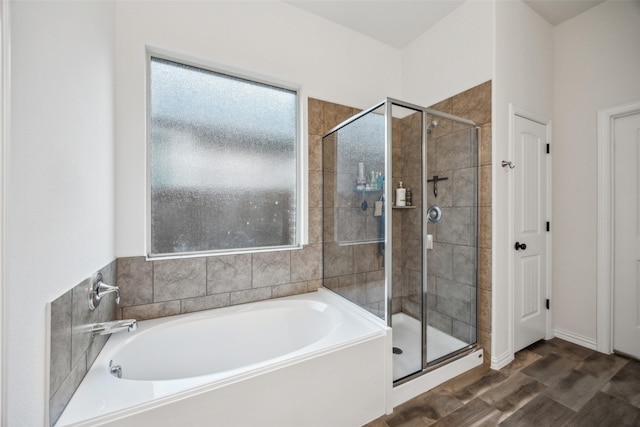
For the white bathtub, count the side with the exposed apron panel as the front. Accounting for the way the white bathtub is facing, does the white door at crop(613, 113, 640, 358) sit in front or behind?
in front

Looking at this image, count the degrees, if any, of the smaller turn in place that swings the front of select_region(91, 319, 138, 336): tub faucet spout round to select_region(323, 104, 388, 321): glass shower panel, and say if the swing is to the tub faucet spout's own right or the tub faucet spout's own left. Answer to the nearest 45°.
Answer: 0° — it already faces it

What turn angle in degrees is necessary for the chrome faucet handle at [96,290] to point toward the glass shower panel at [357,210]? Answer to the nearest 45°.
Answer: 0° — it already faces it

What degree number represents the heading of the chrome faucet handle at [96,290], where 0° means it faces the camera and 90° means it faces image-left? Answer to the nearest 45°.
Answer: approximately 270°

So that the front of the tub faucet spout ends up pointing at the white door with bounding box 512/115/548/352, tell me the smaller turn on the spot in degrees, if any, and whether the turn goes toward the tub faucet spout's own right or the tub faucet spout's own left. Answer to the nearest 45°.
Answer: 0° — it already faces it

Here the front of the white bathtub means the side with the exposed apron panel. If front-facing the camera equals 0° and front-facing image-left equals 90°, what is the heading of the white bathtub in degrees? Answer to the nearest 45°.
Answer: approximately 315°

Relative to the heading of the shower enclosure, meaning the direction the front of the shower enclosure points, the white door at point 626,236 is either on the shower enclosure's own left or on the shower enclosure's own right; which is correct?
on the shower enclosure's own left

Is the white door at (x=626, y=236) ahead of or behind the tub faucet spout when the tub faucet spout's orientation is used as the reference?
ahead

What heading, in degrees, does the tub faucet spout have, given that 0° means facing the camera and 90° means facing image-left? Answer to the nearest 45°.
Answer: approximately 270°
